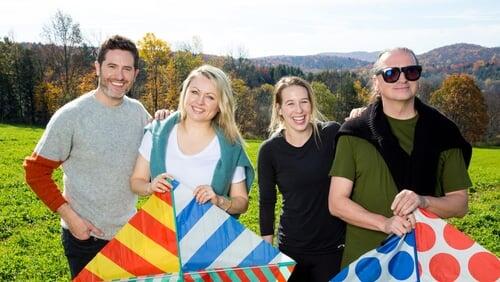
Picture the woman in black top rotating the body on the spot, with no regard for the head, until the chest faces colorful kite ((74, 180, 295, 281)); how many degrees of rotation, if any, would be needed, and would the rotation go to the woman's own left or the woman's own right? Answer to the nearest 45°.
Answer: approximately 45° to the woman's own right

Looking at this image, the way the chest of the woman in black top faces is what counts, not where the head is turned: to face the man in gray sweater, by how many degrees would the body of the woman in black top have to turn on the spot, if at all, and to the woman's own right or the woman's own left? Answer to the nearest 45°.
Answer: approximately 90° to the woman's own right

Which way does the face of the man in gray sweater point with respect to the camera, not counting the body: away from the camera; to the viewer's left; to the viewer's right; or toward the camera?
toward the camera

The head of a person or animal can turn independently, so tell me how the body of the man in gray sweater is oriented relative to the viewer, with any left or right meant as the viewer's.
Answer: facing the viewer and to the right of the viewer

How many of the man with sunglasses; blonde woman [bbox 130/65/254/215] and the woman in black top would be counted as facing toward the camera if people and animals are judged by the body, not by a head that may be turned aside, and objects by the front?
3

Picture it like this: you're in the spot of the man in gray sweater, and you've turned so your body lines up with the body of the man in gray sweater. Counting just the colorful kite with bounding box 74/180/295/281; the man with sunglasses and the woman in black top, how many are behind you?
0

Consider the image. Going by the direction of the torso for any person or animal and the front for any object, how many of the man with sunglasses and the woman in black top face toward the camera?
2

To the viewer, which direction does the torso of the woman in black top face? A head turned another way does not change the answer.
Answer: toward the camera

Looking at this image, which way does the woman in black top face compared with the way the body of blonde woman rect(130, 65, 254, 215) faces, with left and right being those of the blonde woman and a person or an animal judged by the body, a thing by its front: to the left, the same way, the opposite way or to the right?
the same way

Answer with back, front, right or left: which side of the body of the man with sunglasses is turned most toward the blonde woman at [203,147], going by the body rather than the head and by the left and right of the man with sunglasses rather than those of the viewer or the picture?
right

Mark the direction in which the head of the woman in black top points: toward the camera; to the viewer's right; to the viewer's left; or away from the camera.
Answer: toward the camera

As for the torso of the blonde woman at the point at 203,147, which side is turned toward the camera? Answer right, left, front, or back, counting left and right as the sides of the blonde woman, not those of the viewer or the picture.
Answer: front

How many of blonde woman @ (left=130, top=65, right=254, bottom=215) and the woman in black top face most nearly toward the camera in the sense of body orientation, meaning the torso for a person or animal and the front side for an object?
2

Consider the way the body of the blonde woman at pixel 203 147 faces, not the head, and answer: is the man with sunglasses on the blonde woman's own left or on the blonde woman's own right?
on the blonde woman's own left
